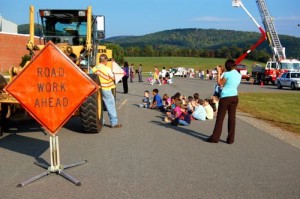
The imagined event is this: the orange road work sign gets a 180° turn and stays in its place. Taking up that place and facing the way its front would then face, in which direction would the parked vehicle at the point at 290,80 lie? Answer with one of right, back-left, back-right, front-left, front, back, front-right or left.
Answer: front-right

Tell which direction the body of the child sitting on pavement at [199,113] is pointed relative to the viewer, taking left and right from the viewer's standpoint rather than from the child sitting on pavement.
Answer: facing away from the viewer and to the left of the viewer

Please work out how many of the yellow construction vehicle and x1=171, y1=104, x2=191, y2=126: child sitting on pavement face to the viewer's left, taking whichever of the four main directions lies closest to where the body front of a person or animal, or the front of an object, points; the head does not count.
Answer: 1

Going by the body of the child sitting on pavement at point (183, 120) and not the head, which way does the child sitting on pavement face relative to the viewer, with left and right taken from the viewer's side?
facing to the left of the viewer

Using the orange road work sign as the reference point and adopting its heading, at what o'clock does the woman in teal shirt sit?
The woman in teal shirt is roughly at 8 o'clock from the orange road work sign.

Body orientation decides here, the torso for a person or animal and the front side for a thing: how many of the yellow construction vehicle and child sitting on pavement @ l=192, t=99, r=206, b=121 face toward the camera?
1

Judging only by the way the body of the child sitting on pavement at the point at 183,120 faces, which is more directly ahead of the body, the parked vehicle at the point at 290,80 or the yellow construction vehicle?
the yellow construction vehicle

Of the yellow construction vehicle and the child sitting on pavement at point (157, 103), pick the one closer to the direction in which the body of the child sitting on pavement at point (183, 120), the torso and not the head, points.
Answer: the yellow construction vehicle
